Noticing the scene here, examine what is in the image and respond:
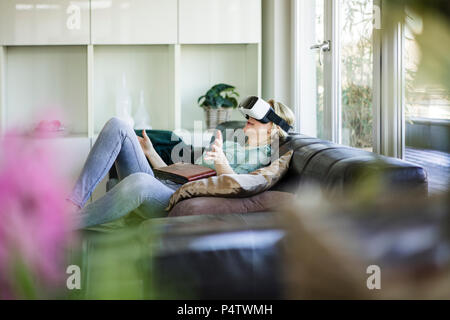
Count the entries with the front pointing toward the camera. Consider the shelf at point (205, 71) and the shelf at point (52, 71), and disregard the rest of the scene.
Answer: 2

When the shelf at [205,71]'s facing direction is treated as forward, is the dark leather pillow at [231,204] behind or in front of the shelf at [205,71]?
in front

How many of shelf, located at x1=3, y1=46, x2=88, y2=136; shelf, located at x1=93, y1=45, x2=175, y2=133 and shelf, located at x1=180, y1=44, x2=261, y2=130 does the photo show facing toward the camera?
3

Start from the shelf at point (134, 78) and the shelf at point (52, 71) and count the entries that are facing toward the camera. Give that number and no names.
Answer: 2

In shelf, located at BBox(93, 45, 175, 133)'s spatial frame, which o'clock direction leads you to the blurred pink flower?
The blurred pink flower is roughly at 12 o'clock from the shelf.

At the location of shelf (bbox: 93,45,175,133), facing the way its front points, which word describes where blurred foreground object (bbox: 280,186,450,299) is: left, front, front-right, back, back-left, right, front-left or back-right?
front

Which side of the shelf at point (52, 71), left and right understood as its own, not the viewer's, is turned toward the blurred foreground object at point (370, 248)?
front

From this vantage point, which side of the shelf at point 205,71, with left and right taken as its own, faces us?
front

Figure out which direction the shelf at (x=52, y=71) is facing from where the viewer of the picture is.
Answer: facing the viewer

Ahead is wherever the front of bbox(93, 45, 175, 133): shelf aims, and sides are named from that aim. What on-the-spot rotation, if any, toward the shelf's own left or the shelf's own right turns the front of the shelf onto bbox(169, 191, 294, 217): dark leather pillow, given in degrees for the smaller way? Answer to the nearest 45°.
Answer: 0° — it already faces it
